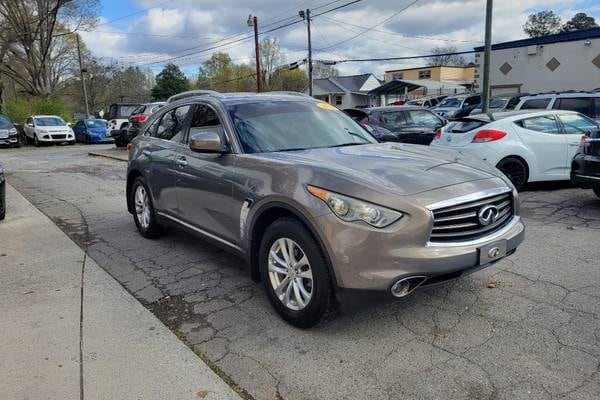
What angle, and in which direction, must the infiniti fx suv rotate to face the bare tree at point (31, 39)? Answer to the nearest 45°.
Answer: approximately 180°

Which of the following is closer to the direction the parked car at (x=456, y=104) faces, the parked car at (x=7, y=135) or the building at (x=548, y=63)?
the parked car

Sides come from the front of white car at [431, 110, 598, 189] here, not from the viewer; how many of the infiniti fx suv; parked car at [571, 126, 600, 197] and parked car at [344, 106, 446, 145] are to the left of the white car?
1

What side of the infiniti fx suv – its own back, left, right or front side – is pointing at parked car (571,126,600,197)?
left

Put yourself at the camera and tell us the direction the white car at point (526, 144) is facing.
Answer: facing away from the viewer and to the right of the viewer

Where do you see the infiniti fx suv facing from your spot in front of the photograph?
facing the viewer and to the right of the viewer

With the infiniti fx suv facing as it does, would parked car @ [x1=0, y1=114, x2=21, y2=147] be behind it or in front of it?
behind

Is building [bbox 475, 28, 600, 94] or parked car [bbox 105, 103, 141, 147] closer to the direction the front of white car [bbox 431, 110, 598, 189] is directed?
the building
